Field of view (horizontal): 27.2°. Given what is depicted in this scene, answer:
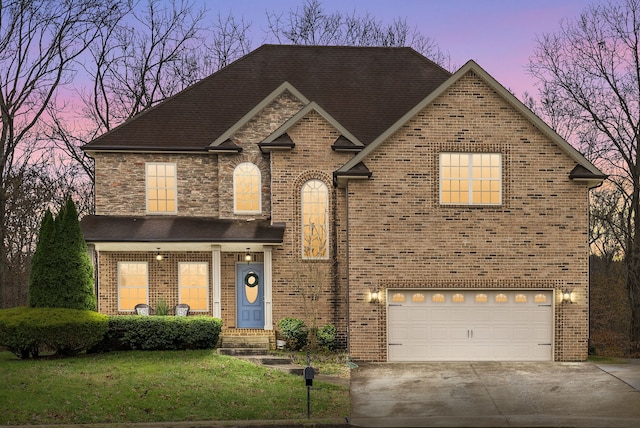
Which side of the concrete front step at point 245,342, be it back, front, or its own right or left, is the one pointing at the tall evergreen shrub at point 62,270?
right

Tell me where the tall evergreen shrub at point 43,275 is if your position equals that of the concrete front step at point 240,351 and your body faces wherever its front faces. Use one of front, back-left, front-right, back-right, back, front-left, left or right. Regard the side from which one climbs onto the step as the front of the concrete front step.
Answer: right

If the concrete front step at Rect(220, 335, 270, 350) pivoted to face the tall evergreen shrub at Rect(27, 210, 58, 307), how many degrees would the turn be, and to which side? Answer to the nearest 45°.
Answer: approximately 90° to its right

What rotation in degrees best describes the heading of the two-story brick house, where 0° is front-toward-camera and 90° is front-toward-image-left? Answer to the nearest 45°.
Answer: approximately 0°
